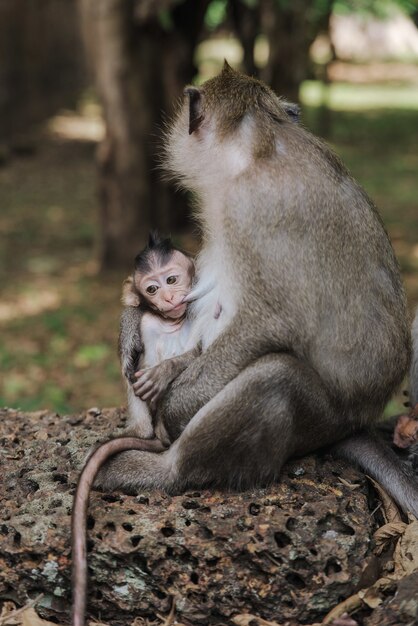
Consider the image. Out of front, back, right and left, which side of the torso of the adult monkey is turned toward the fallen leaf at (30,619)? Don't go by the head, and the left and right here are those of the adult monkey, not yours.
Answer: front

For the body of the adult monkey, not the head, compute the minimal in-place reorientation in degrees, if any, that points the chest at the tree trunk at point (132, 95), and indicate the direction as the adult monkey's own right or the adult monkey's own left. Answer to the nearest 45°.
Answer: approximately 90° to the adult monkey's own right

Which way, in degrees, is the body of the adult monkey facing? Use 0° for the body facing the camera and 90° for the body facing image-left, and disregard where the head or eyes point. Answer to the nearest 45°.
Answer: approximately 90°

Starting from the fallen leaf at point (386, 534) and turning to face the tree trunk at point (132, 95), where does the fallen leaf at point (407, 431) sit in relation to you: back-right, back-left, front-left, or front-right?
front-right

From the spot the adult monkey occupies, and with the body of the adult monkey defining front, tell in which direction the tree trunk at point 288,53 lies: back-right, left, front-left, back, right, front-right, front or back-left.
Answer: right
